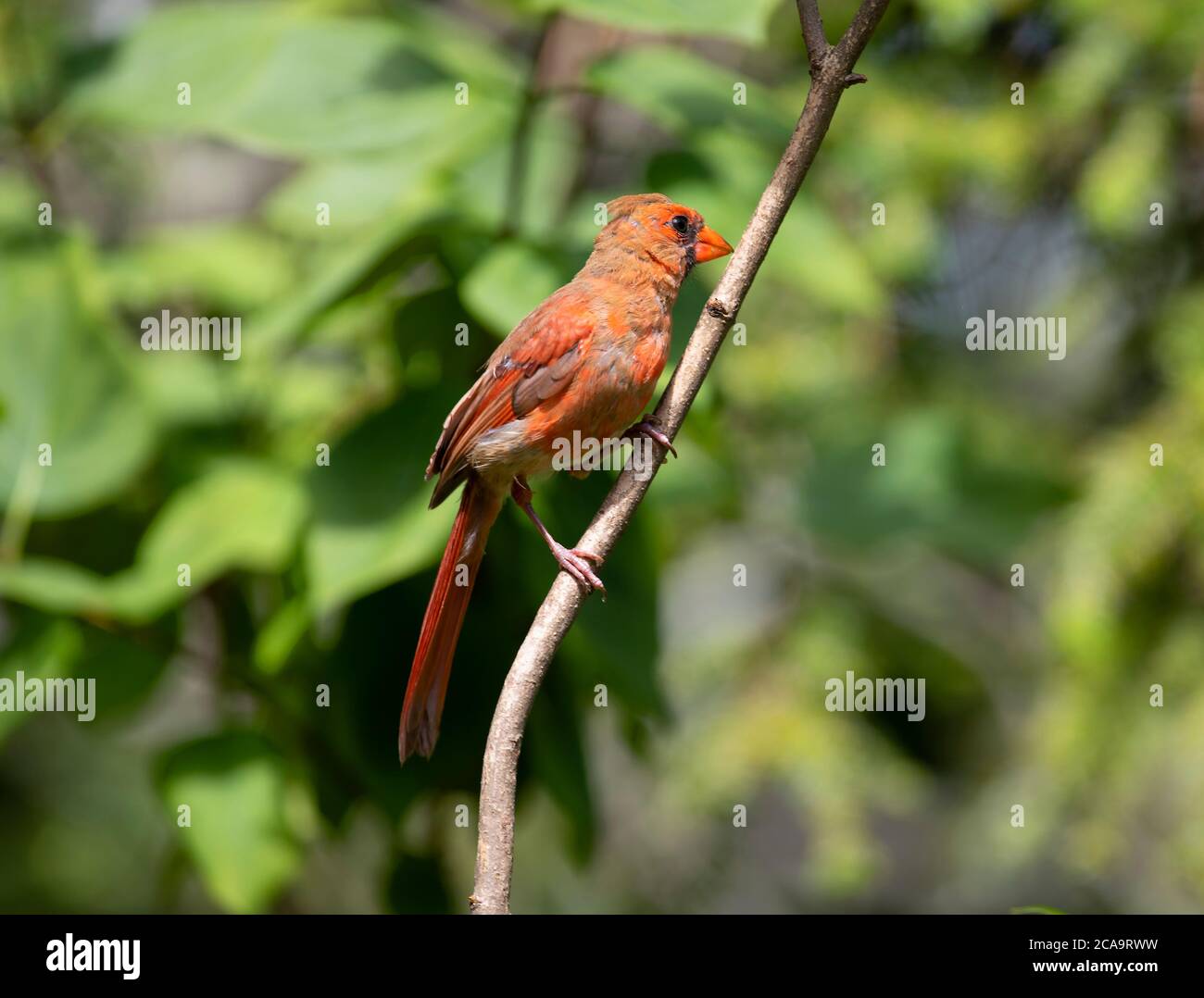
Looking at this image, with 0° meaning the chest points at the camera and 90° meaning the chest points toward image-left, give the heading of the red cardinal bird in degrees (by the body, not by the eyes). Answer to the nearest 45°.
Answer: approximately 270°

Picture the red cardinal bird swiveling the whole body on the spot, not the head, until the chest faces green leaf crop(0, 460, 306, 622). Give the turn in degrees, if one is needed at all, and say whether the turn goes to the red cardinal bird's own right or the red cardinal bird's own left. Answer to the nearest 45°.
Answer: approximately 135° to the red cardinal bird's own left

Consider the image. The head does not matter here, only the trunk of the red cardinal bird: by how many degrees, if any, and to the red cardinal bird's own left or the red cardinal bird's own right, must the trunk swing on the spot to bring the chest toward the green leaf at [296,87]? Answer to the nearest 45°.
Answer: approximately 135° to the red cardinal bird's own left
